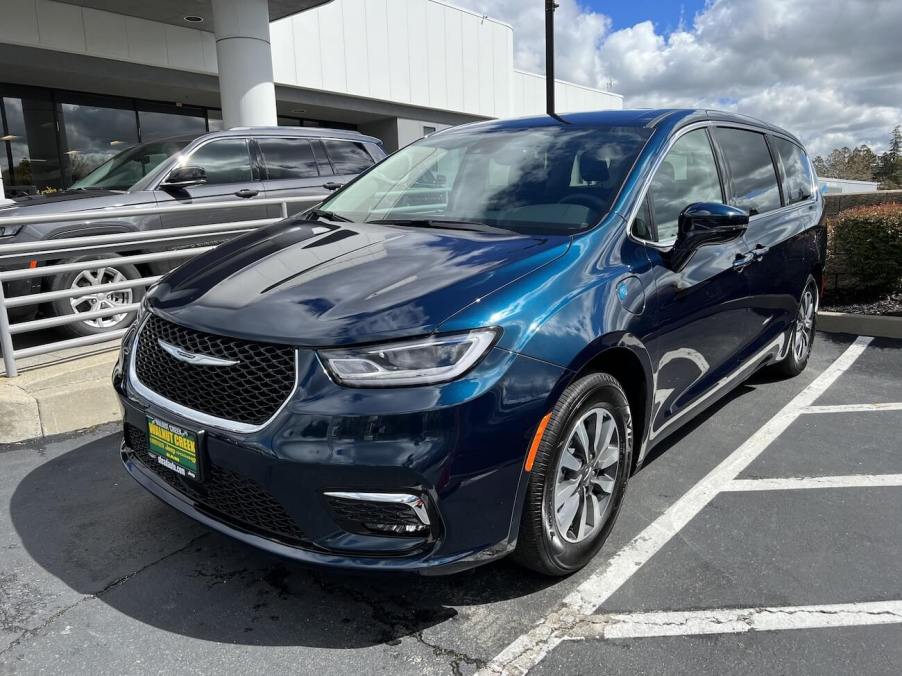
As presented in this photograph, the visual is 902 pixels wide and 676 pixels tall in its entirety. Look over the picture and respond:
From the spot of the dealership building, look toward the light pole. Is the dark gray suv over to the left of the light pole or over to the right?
right

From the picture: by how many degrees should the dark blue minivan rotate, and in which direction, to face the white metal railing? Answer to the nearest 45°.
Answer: approximately 90° to its right

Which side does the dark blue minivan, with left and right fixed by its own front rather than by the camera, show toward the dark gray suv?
right

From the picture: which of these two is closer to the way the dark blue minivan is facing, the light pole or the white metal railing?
the white metal railing

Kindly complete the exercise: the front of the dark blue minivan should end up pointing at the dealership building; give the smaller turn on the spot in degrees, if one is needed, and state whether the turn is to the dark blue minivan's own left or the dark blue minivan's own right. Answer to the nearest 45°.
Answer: approximately 135° to the dark blue minivan's own right

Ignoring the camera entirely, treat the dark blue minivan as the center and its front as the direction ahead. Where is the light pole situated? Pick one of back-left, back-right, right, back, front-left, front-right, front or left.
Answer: back-right

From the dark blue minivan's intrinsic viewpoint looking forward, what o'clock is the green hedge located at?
The green hedge is roughly at 6 o'clock from the dark blue minivan.

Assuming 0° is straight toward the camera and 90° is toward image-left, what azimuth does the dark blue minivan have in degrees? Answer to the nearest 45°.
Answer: approximately 45°
